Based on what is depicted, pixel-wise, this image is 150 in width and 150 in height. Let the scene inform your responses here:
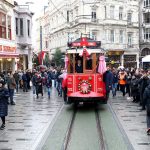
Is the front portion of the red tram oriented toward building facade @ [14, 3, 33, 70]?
no

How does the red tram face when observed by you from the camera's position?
facing the viewer

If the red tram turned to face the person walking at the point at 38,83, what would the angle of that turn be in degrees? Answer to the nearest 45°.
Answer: approximately 135° to its right
